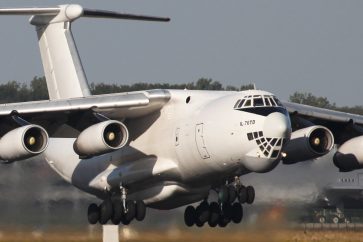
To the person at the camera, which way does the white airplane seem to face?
facing the viewer and to the right of the viewer
